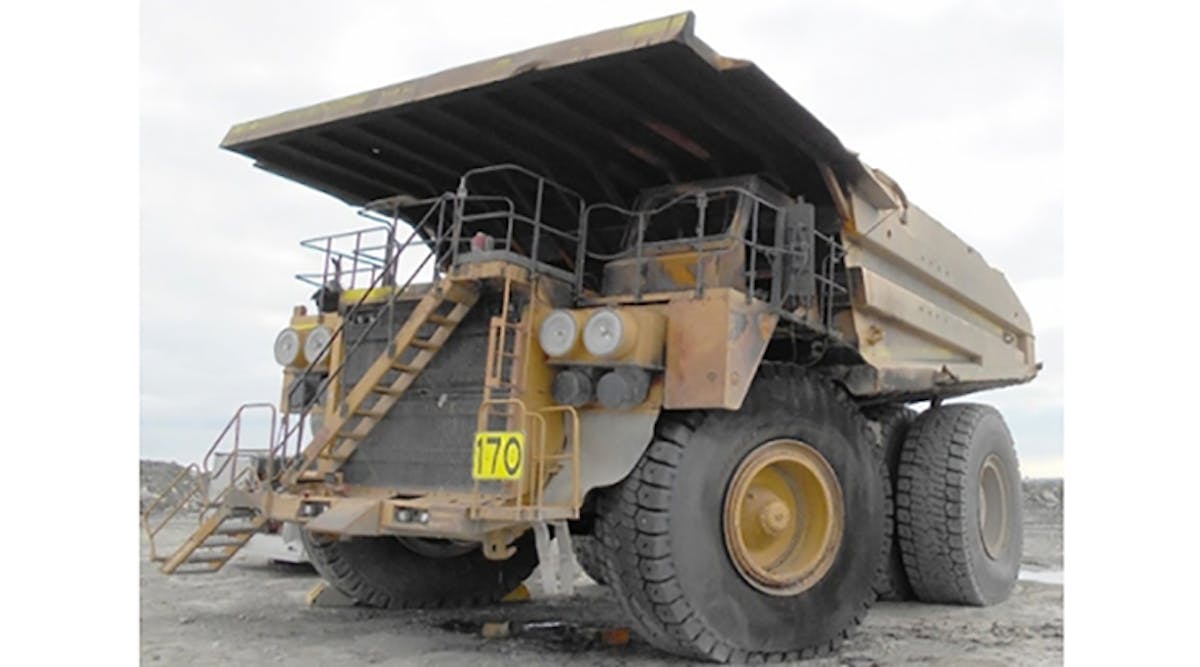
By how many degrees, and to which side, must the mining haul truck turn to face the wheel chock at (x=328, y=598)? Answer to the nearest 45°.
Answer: approximately 90° to its right

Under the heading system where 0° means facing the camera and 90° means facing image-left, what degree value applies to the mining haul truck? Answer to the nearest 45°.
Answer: approximately 45°
